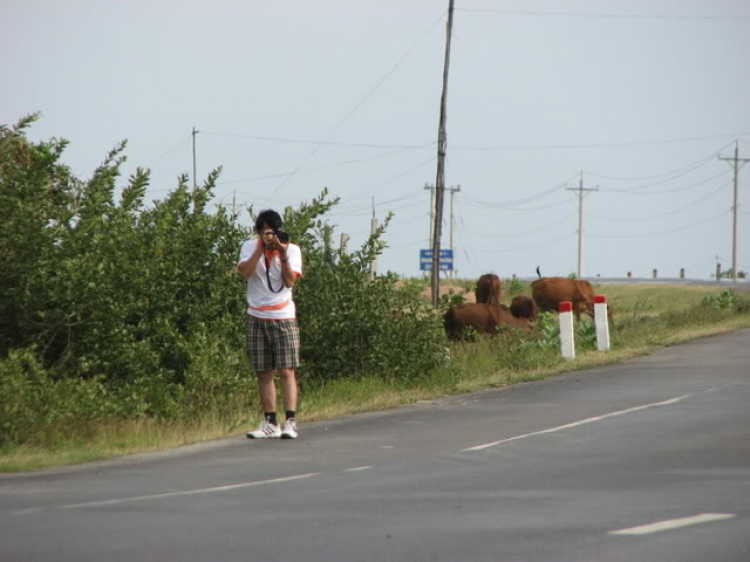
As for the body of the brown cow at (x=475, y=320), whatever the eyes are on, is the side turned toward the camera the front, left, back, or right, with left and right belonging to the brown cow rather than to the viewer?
right

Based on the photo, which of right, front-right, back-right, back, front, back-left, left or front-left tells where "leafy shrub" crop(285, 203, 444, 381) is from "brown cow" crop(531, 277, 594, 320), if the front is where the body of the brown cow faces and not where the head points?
right

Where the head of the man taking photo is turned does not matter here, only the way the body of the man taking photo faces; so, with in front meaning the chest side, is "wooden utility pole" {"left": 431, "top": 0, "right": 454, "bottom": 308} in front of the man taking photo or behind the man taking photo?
behind

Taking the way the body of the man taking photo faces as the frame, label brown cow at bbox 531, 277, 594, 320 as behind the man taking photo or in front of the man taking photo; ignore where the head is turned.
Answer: behind

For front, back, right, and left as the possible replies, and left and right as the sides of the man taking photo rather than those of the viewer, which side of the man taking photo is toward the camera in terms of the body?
front

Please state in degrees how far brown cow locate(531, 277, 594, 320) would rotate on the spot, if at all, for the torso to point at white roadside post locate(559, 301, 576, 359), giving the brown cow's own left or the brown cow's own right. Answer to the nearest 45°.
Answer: approximately 90° to the brown cow's own right

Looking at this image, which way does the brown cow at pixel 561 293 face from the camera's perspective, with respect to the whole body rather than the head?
to the viewer's right

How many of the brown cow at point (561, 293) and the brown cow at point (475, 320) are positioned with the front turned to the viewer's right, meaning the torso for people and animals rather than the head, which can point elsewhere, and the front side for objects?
2

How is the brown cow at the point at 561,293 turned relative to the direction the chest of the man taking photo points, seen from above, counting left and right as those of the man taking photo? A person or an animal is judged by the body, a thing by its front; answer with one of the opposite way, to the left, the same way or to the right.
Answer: to the left
